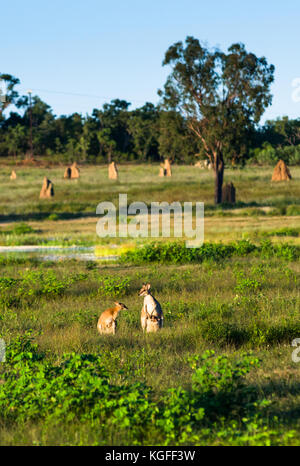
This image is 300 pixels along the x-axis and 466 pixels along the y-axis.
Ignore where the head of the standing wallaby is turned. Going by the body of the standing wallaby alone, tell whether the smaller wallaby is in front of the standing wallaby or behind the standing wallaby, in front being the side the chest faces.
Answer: in front

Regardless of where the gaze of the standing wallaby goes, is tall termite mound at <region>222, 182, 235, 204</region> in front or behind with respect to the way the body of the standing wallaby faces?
behind

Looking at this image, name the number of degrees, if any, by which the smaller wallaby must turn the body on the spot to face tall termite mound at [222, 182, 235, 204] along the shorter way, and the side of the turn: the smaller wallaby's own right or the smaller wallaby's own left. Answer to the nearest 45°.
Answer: approximately 90° to the smaller wallaby's own left

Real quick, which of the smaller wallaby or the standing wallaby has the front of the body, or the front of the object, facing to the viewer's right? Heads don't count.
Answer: the smaller wallaby

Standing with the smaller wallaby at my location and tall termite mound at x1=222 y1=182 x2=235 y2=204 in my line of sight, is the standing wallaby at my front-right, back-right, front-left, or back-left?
front-right

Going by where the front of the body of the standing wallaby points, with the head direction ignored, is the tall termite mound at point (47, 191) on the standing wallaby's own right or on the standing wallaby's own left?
on the standing wallaby's own right

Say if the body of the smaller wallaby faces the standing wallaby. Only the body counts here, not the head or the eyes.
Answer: yes

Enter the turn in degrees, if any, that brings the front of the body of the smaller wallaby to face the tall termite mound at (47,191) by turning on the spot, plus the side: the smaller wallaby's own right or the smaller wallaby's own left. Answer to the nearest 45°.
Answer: approximately 90° to the smaller wallaby's own left

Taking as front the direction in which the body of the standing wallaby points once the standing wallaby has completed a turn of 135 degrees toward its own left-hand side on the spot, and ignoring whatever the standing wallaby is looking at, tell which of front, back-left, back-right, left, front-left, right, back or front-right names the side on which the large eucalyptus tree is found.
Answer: left

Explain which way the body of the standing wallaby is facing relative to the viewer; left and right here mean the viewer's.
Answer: facing the viewer and to the left of the viewer

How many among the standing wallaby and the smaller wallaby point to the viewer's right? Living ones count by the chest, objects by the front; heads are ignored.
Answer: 1

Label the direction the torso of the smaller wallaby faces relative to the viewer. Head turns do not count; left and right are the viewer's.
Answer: facing to the right of the viewer
